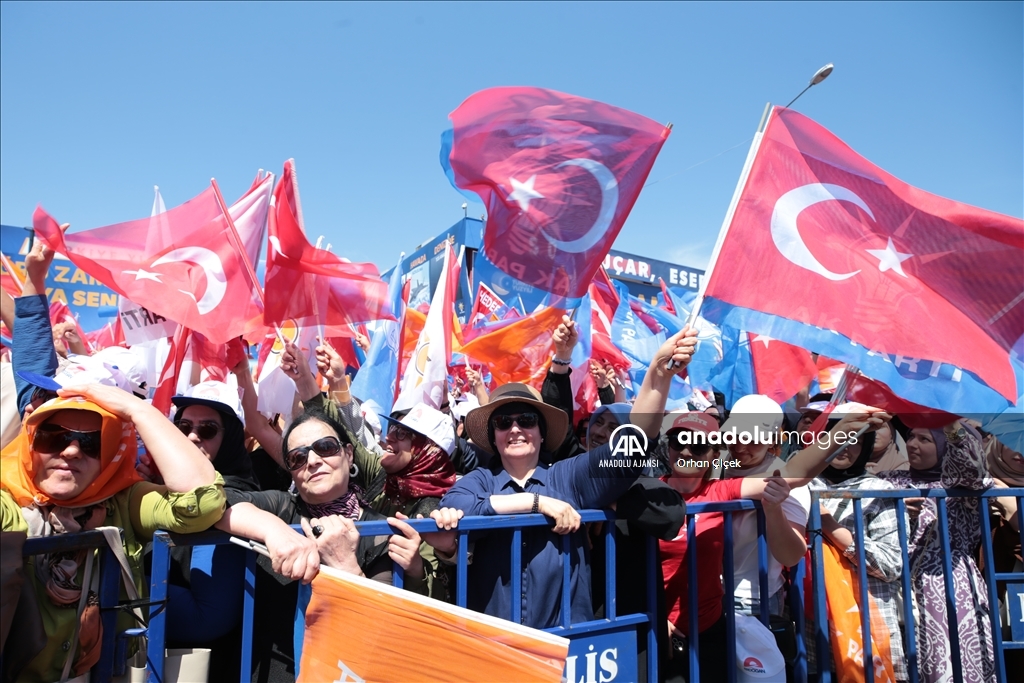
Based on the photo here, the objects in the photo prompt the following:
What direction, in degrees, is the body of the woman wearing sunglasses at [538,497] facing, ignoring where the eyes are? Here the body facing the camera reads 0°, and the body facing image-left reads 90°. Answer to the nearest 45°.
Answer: approximately 0°

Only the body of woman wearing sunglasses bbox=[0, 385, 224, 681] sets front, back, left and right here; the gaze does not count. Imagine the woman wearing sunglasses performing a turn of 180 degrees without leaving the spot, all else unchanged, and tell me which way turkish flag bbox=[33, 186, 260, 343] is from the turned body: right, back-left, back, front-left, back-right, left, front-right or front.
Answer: front

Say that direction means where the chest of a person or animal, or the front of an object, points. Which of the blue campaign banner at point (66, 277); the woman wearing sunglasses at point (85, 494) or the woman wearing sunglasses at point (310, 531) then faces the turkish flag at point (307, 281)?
the blue campaign banner

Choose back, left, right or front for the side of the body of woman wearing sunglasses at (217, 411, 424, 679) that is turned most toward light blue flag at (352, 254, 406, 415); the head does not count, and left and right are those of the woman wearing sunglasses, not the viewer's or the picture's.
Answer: back

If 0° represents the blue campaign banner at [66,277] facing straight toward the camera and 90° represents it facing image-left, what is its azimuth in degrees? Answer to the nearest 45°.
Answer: approximately 0°

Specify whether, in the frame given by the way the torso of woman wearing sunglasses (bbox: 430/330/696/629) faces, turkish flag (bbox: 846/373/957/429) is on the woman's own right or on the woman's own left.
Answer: on the woman's own left

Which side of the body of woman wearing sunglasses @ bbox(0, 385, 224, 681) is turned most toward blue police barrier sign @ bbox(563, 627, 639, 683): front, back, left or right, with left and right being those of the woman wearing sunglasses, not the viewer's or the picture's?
left
